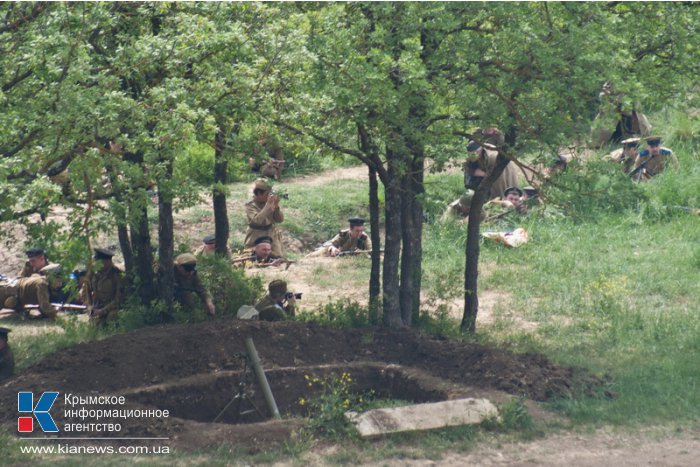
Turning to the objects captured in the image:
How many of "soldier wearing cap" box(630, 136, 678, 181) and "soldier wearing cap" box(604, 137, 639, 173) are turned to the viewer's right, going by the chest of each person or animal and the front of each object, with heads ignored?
0

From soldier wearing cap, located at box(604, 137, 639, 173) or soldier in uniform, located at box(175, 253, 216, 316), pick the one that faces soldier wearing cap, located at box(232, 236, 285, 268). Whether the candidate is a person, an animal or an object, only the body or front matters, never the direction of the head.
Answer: soldier wearing cap, located at box(604, 137, 639, 173)

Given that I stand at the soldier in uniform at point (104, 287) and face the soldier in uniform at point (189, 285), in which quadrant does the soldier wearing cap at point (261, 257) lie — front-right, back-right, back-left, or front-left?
front-left

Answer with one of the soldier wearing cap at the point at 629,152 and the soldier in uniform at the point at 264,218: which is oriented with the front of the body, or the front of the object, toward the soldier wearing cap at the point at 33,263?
the soldier wearing cap at the point at 629,152

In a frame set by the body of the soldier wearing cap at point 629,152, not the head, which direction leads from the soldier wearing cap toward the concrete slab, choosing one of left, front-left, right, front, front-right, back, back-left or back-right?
front-left

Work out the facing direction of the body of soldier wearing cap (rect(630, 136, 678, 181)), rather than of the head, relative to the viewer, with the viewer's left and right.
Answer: facing the viewer

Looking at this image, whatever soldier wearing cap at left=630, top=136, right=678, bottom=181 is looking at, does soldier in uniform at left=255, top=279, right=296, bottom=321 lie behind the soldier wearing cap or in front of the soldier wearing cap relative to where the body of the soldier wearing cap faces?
in front

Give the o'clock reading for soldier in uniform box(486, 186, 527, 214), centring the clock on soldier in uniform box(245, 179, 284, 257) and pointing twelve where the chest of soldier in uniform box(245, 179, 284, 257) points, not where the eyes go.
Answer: soldier in uniform box(486, 186, 527, 214) is roughly at 10 o'clock from soldier in uniform box(245, 179, 284, 257).

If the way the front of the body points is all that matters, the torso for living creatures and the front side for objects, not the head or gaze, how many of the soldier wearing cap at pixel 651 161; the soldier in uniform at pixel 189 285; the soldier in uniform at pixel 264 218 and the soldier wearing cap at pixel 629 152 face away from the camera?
0

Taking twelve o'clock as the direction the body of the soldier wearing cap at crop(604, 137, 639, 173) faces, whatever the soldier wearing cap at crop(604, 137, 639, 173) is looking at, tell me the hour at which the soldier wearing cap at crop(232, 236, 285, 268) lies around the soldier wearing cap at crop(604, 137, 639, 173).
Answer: the soldier wearing cap at crop(232, 236, 285, 268) is roughly at 12 o'clock from the soldier wearing cap at crop(604, 137, 639, 173).

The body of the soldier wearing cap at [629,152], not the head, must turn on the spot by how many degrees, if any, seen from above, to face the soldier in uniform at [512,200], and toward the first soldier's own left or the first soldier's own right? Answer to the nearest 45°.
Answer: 0° — they already face them
